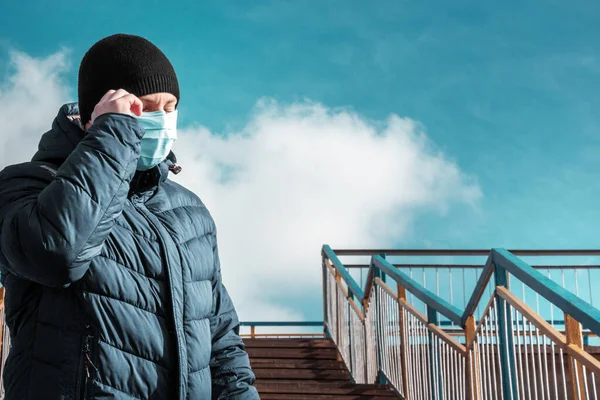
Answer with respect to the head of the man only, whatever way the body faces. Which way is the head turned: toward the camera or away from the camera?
toward the camera

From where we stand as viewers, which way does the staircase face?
facing the viewer

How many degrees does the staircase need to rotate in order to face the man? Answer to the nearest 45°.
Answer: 0° — it already faces them

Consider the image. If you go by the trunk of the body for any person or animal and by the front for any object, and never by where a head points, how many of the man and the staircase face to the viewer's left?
0

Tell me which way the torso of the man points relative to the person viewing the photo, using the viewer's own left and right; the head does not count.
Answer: facing the viewer and to the right of the viewer

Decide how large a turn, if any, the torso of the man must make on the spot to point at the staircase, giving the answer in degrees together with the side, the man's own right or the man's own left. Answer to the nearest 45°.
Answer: approximately 135° to the man's own left
